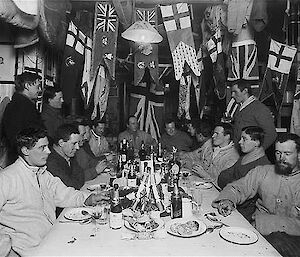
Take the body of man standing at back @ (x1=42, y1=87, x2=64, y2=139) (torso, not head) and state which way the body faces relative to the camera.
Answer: to the viewer's right

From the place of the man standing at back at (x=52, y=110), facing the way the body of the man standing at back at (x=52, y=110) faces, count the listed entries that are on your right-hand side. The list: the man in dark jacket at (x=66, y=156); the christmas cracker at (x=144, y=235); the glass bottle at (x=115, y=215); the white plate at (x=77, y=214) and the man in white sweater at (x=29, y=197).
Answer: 5

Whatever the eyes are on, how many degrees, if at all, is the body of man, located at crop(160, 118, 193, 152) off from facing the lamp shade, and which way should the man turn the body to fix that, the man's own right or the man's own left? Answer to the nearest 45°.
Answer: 0° — they already face it

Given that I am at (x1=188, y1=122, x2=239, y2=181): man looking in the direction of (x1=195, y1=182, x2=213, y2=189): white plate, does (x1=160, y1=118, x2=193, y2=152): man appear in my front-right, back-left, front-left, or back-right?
back-right

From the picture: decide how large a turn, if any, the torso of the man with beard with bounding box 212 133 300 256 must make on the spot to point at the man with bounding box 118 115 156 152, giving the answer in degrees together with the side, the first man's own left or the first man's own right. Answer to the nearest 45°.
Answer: approximately 90° to the first man's own right

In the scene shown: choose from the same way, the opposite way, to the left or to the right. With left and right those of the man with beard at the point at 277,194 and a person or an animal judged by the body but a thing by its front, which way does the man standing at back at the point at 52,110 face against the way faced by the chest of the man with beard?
the opposite way

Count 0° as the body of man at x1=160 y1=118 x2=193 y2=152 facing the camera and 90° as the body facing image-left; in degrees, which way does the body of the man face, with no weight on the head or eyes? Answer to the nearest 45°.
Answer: approximately 0°

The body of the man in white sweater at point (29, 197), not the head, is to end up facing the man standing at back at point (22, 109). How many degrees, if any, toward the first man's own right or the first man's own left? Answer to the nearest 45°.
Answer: approximately 135° to the first man's own left

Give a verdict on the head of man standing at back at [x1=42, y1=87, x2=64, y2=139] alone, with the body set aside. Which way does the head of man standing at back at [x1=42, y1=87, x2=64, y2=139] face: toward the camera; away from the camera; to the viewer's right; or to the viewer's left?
to the viewer's right

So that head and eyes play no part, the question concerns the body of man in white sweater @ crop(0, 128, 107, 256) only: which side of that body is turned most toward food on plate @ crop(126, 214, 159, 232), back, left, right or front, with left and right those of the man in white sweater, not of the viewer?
front

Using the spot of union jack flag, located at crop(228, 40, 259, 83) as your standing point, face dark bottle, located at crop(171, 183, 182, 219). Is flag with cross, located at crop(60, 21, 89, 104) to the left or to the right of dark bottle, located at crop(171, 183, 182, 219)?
right
